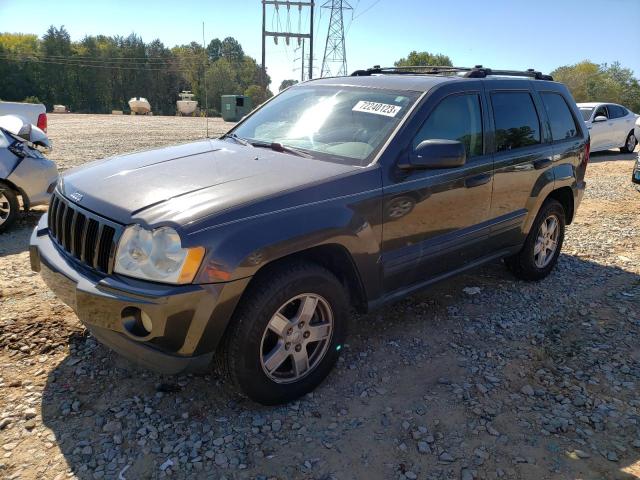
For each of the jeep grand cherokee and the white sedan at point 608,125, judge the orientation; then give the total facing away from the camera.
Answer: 0

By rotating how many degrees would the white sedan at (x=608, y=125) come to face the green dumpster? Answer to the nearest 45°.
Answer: approximately 90° to its right

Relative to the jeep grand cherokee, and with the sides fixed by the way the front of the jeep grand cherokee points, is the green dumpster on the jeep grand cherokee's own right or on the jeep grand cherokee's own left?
on the jeep grand cherokee's own right

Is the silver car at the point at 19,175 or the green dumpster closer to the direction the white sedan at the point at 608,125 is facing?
the silver car

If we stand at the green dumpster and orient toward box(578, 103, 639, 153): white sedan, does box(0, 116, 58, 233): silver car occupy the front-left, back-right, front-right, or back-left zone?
front-right

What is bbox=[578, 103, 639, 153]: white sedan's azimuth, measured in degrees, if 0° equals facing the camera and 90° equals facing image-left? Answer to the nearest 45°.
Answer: approximately 45°

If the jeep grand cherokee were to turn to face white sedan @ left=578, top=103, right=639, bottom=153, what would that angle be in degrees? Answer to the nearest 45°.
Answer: approximately 180°

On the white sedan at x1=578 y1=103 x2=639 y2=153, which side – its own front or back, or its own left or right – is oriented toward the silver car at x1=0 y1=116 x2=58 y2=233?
front

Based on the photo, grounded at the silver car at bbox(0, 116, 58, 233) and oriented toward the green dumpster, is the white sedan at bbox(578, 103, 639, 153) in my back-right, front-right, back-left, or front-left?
front-right

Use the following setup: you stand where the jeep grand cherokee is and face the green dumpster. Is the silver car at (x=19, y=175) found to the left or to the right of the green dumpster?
left

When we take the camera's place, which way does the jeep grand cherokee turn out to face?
facing the viewer and to the left of the viewer
